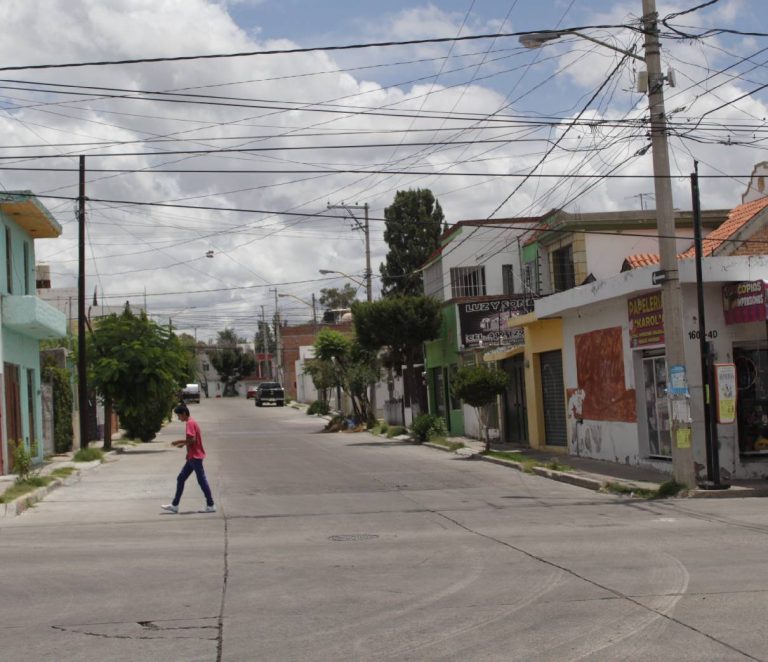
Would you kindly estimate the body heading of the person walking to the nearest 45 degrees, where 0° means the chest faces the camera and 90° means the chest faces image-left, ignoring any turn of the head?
approximately 90°

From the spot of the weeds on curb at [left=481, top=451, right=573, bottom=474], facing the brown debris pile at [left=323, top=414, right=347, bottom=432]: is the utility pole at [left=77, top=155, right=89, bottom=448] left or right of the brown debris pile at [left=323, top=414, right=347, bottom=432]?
left

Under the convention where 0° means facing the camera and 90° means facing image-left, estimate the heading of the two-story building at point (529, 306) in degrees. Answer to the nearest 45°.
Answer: approximately 45°

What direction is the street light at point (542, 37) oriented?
to the viewer's left

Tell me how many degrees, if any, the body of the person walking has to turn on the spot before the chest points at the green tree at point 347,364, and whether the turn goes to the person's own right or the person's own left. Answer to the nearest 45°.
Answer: approximately 90° to the person's own right

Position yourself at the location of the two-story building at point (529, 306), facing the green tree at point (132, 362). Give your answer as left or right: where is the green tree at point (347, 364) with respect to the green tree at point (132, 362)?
right

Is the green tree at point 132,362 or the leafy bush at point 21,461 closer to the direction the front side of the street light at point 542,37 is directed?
the leafy bush

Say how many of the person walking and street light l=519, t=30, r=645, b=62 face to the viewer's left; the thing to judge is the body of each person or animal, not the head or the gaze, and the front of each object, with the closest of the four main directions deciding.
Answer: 2

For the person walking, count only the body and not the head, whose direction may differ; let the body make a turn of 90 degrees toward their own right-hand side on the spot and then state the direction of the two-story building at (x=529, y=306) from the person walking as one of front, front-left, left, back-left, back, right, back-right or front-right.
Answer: front-right

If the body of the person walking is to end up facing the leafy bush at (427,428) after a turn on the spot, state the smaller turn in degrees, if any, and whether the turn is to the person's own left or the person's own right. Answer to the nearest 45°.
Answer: approximately 135° to the person's own right
